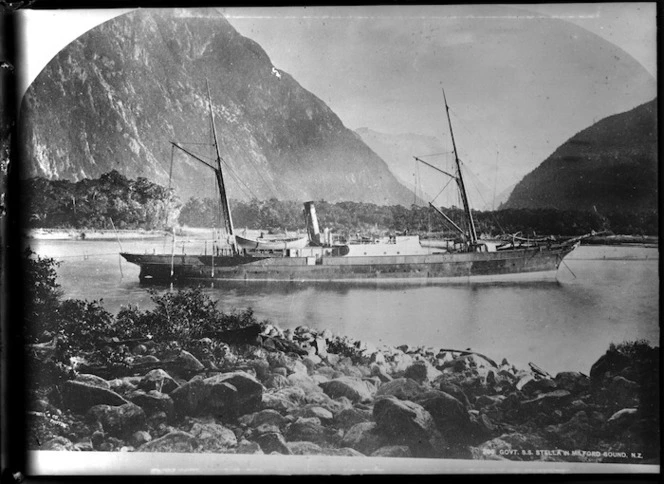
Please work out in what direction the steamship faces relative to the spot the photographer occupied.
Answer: facing to the right of the viewer

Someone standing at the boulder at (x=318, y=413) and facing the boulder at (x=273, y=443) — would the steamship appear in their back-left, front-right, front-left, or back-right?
back-right
